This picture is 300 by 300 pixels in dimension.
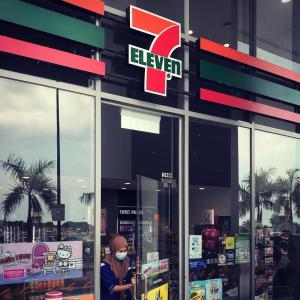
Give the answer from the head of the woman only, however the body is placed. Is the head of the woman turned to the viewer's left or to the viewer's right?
to the viewer's right

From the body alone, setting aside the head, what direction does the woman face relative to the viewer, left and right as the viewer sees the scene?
facing the viewer and to the right of the viewer
